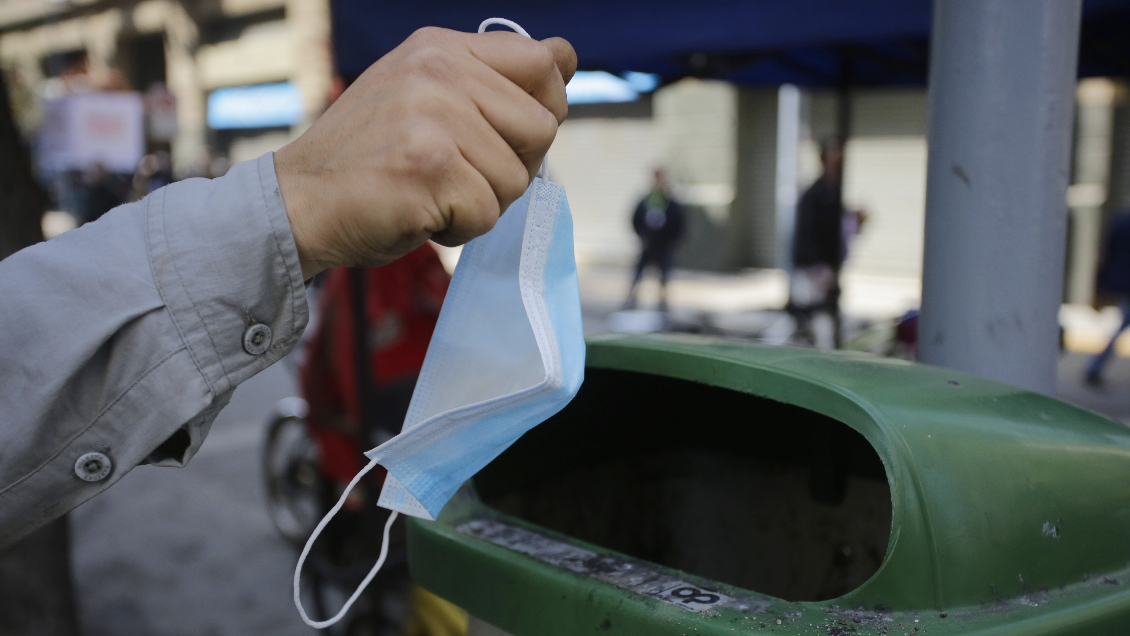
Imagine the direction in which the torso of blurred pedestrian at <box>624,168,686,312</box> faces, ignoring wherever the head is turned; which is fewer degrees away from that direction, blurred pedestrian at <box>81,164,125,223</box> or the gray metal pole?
the gray metal pole

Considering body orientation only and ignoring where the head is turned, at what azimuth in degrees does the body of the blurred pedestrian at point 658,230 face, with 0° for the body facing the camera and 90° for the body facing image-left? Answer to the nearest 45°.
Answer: approximately 0°

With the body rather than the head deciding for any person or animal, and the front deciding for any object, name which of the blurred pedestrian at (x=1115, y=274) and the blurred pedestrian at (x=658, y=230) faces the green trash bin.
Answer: the blurred pedestrian at (x=658, y=230)

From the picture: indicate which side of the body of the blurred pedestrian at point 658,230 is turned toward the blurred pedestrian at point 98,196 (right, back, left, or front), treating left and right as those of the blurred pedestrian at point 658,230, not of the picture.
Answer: right
